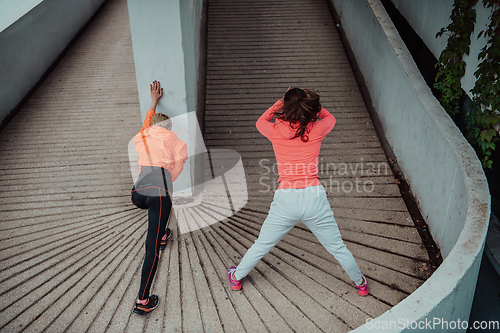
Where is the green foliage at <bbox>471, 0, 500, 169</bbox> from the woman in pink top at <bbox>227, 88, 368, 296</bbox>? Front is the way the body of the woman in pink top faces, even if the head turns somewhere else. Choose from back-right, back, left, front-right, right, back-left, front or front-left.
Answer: front-right

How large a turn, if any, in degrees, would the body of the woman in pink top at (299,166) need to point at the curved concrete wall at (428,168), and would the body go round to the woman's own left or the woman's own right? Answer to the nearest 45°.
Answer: approximately 45° to the woman's own right

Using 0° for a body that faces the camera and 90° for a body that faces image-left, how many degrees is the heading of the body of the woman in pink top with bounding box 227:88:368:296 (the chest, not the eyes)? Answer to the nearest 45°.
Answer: approximately 180°

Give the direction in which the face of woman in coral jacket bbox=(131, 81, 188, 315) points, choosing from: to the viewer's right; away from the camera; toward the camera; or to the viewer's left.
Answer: away from the camera

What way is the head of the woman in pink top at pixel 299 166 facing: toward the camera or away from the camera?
away from the camera

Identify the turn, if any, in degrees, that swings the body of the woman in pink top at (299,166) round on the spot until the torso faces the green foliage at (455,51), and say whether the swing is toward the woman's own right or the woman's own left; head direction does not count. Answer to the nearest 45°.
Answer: approximately 45° to the woman's own right

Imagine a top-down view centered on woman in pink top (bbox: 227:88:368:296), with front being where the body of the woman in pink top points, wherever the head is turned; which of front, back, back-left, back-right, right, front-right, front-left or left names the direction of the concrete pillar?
front-left
